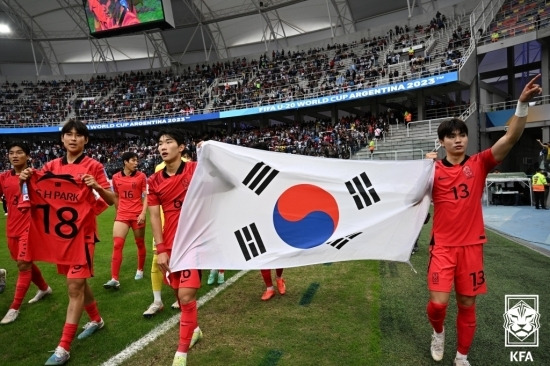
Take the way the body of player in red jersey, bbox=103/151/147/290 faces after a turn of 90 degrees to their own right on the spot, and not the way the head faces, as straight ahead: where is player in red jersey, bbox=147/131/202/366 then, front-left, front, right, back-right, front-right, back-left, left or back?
left

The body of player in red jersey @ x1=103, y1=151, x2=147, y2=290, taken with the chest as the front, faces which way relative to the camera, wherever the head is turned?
toward the camera

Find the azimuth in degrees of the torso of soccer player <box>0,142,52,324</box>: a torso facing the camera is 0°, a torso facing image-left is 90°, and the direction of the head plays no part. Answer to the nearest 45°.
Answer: approximately 45°

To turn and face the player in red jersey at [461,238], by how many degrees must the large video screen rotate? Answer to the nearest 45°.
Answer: approximately 45° to its left

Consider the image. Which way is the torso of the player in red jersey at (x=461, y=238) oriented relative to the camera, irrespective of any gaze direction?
toward the camera

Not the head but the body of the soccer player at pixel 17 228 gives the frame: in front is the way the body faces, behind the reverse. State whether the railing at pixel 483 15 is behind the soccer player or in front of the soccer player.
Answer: behind

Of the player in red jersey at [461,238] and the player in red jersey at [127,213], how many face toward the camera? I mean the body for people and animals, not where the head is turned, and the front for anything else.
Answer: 2

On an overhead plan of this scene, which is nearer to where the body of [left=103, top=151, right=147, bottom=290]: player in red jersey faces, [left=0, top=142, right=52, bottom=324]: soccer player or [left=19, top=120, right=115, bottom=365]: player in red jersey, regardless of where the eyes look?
the player in red jersey

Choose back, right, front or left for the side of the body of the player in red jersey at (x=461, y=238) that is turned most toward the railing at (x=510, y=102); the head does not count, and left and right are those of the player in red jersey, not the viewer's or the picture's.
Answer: back

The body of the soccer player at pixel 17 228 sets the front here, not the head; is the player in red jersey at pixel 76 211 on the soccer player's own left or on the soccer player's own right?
on the soccer player's own left

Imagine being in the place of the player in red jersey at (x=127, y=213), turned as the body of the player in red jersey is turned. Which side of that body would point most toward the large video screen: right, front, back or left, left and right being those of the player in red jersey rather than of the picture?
back

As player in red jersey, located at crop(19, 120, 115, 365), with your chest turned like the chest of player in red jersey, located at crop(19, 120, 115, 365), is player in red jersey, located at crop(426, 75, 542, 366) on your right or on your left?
on your left

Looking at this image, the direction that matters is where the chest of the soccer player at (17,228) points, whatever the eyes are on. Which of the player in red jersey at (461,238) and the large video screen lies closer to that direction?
the player in red jersey
